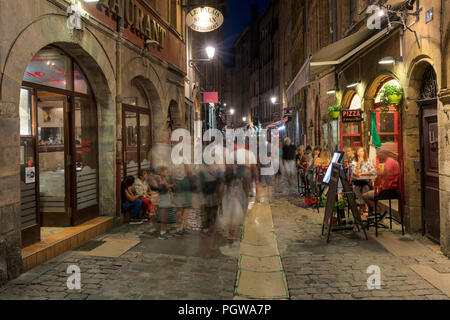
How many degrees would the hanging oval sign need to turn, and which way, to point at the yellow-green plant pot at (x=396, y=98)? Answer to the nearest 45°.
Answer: approximately 45° to its left

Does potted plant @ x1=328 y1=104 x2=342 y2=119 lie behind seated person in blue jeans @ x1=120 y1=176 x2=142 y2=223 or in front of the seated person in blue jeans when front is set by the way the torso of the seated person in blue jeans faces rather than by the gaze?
in front

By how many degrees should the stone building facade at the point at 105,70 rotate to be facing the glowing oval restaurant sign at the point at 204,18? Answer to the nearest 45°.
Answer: approximately 90° to its left

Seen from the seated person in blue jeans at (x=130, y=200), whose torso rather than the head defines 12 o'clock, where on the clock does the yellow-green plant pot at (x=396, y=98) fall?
The yellow-green plant pot is roughly at 1 o'clock from the seated person in blue jeans.

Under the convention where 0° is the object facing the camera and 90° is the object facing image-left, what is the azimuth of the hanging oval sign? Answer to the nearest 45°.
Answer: approximately 0°

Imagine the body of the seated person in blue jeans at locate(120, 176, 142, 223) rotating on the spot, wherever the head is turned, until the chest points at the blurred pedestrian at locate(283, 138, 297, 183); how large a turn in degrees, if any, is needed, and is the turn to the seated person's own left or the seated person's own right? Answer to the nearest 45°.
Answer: approximately 45° to the seated person's own left

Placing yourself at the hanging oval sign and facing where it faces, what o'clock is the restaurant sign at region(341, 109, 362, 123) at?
The restaurant sign is roughly at 9 o'clock from the hanging oval sign.

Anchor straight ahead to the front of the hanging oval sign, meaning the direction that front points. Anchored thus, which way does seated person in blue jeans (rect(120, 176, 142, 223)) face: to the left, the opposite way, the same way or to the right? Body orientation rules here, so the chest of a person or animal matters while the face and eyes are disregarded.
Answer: to the left

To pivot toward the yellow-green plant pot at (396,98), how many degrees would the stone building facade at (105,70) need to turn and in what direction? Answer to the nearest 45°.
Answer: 0° — it already faces it

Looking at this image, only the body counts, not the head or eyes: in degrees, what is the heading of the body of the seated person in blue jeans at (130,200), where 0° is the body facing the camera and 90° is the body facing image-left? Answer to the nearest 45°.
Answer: approximately 270°

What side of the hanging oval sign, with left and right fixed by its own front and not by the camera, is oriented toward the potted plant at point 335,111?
left

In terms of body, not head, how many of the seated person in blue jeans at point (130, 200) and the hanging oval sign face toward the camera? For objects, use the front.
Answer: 1
